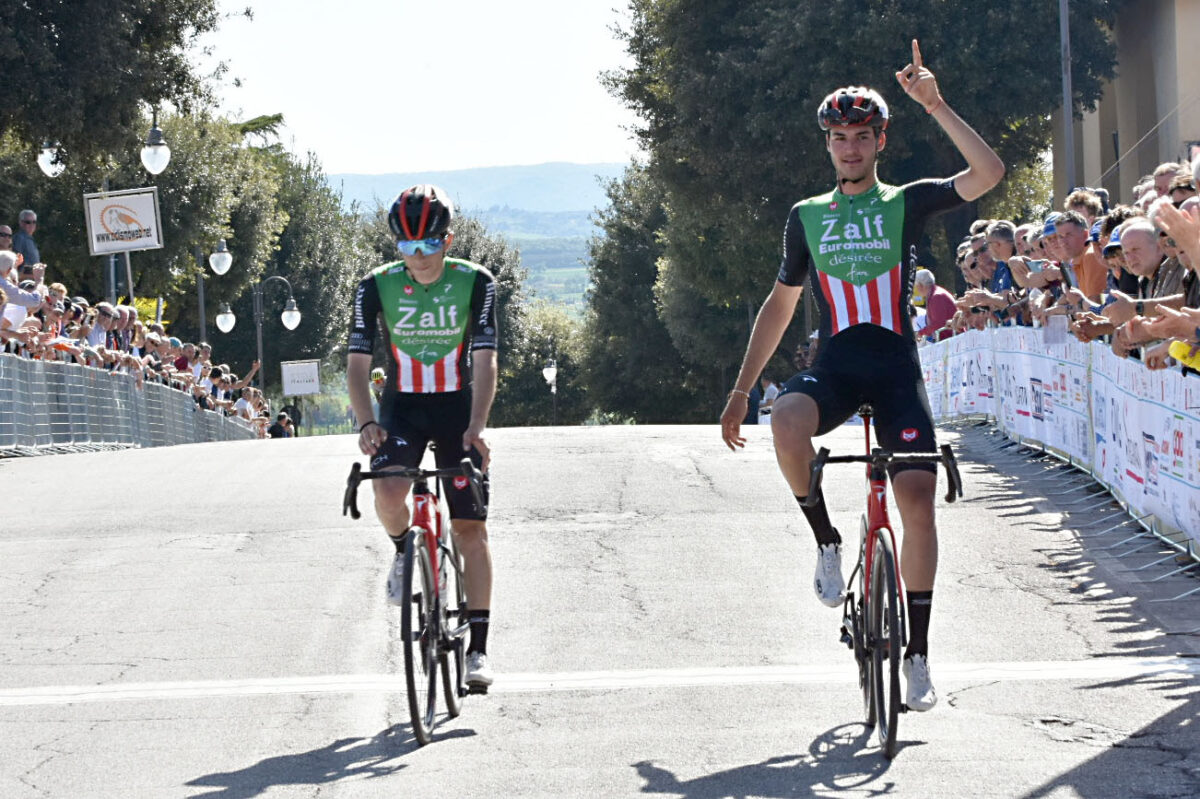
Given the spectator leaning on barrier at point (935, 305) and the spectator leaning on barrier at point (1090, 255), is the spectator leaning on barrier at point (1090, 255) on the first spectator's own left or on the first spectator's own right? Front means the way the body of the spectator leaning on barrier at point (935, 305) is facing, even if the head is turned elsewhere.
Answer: on the first spectator's own left

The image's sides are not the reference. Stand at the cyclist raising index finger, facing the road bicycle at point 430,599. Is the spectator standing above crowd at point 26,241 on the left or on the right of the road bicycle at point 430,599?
right

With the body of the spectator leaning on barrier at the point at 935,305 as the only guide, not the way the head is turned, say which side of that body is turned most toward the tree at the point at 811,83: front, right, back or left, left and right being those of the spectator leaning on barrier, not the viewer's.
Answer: right

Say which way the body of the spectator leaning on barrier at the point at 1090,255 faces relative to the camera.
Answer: to the viewer's left

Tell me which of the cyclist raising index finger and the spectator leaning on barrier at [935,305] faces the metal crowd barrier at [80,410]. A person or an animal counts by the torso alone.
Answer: the spectator leaning on barrier

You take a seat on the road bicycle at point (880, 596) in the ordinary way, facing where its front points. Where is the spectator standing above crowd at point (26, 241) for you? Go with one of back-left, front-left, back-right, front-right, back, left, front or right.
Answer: back-right

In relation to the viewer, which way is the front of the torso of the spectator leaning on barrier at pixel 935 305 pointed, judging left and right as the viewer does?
facing to the left of the viewer

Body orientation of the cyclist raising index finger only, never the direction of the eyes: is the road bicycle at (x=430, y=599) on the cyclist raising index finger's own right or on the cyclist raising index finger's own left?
on the cyclist raising index finger's own right

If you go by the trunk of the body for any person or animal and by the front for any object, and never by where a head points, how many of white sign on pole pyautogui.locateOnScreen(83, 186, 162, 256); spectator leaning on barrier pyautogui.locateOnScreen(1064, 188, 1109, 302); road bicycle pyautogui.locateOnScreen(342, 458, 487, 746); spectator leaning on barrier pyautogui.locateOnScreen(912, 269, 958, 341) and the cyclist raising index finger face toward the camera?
3
